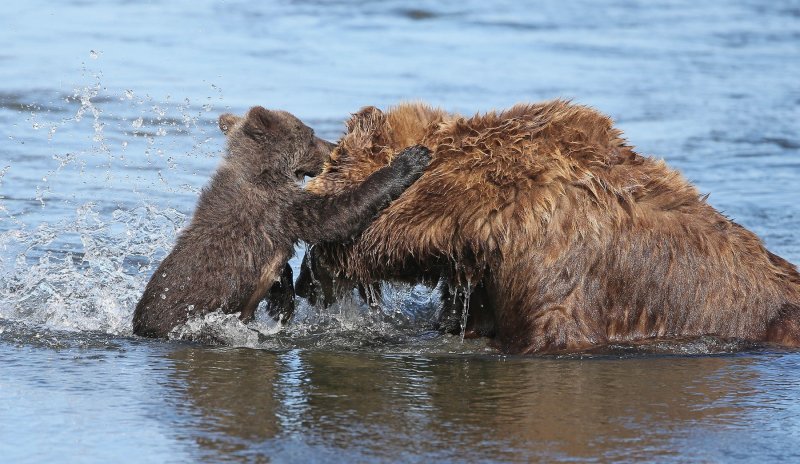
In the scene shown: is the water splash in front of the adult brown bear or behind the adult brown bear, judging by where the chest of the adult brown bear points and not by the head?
in front

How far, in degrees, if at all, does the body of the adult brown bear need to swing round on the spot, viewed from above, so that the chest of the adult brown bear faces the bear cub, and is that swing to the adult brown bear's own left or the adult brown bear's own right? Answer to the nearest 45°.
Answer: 0° — it already faces it

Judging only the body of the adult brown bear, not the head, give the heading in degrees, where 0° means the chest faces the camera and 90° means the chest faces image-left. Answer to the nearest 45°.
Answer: approximately 90°

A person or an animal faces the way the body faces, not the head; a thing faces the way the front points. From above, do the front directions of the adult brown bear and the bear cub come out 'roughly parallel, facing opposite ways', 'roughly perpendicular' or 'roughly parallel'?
roughly parallel, facing opposite ways

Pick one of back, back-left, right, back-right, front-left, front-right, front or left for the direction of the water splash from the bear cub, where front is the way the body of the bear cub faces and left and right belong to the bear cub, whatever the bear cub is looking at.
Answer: back-left

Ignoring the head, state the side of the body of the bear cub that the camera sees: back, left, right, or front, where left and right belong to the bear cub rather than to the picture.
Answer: right

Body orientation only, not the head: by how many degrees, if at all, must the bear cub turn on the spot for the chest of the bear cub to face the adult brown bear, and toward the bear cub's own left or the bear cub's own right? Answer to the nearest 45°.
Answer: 0° — it already faces it

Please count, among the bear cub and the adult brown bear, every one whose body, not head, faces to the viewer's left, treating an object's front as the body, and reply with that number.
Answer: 1
